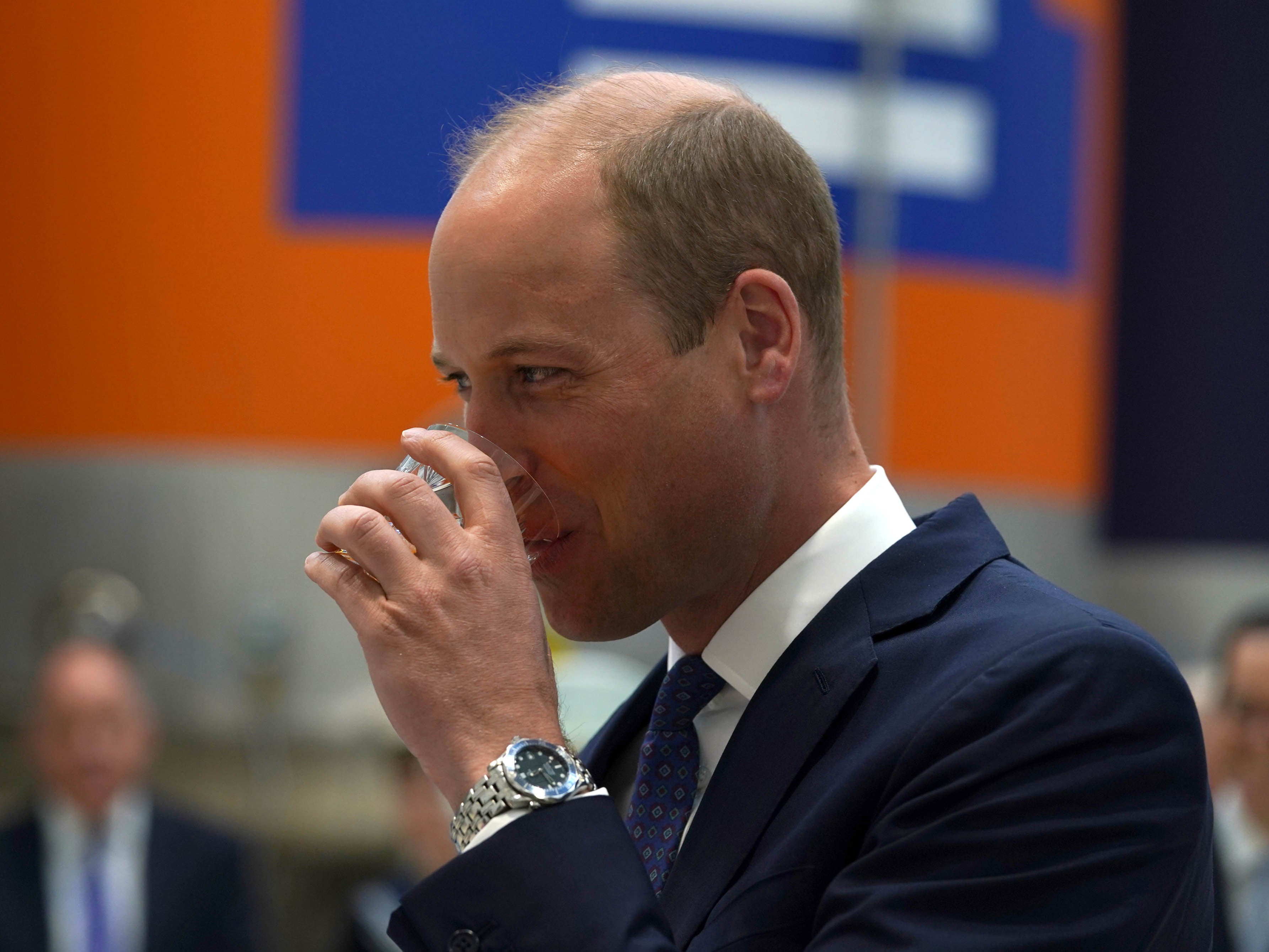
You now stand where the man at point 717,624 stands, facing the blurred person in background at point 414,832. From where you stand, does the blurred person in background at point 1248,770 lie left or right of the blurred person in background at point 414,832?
right

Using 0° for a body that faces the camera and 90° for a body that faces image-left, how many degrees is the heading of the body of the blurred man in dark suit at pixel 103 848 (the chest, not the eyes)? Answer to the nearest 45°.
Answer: approximately 0°

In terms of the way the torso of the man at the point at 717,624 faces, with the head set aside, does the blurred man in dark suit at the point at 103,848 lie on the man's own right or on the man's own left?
on the man's own right

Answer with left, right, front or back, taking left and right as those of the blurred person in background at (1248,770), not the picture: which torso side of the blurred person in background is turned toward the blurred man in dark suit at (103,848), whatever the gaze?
right

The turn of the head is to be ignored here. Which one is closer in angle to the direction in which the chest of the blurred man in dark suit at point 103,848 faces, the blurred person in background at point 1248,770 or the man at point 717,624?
the man

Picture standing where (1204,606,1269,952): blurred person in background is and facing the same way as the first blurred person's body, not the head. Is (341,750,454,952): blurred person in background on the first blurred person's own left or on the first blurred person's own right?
on the first blurred person's own right

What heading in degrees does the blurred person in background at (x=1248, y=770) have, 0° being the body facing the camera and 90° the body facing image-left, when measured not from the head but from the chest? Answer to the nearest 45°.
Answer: approximately 0°

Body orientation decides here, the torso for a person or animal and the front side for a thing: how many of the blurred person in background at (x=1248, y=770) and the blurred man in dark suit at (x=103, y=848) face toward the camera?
2

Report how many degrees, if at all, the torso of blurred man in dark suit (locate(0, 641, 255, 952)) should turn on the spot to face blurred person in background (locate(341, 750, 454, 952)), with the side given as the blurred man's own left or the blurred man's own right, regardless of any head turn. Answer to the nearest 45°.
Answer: approximately 90° to the blurred man's own left

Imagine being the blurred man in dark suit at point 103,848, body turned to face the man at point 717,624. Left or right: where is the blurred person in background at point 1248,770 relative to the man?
left
